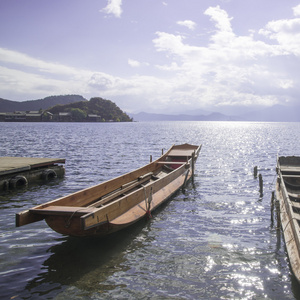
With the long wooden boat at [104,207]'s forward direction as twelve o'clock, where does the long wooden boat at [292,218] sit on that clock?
the long wooden boat at [292,218] is roughly at 2 o'clock from the long wooden boat at [104,207].

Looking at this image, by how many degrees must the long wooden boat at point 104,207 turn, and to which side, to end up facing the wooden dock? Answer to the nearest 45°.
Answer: approximately 90° to its left

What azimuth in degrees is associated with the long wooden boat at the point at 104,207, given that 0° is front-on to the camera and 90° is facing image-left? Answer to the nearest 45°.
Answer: approximately 225°

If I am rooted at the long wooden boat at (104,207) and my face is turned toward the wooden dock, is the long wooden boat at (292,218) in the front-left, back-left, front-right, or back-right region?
back-right
